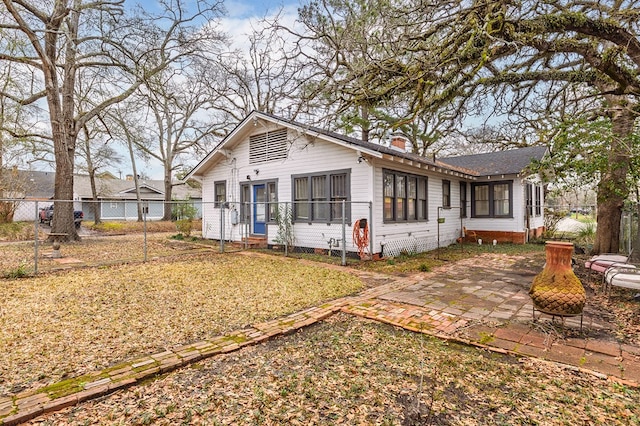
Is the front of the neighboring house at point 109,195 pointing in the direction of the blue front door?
yes

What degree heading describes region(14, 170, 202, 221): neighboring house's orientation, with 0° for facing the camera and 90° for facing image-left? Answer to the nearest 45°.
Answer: approximately 0°

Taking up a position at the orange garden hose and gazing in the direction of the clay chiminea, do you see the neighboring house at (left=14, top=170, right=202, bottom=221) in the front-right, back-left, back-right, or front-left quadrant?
back-right

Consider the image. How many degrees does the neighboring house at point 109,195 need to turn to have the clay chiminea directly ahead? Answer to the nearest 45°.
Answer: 0° — it already faces it

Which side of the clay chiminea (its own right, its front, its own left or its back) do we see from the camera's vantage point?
back
